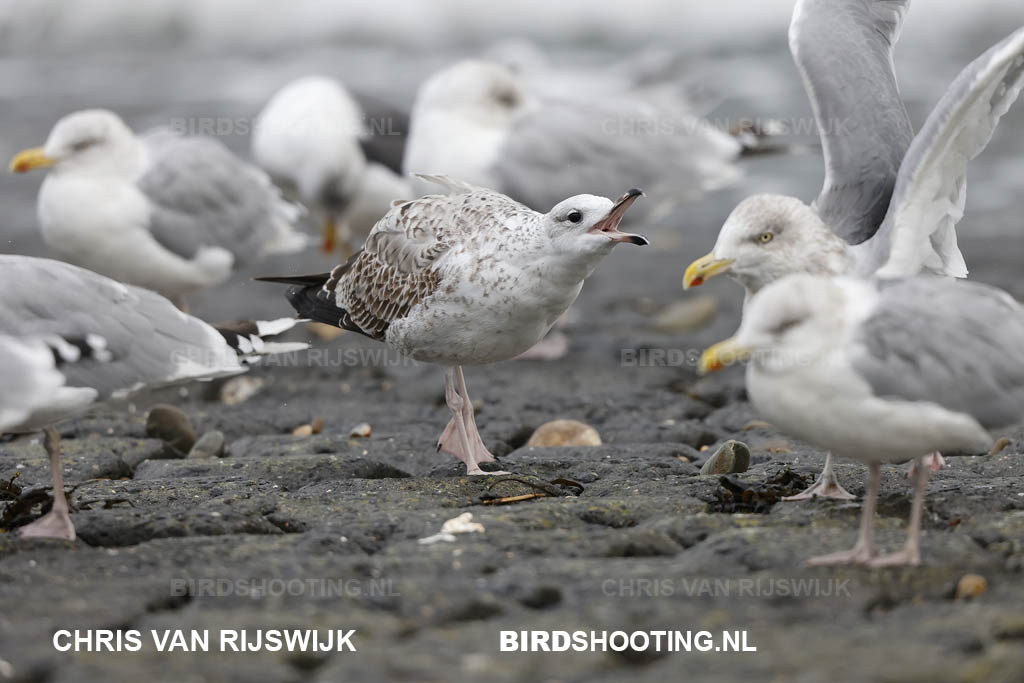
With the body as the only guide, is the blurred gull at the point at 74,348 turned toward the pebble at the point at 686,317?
no

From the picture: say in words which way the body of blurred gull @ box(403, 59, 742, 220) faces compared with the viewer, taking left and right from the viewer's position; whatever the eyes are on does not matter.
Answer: facing to the left of the viewer

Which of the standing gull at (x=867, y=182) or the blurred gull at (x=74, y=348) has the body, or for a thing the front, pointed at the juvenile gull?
the standing gull

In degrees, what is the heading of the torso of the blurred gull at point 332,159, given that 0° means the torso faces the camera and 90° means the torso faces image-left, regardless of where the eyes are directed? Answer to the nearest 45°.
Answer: approximately 45°

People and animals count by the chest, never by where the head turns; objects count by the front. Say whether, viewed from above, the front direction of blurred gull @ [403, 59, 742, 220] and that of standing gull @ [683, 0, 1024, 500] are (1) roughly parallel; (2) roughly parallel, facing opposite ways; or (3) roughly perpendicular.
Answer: roughly parallel

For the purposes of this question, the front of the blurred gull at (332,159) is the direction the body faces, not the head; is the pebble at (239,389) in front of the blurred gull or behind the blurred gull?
in front

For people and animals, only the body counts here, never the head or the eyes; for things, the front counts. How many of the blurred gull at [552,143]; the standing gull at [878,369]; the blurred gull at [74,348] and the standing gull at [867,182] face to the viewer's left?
4

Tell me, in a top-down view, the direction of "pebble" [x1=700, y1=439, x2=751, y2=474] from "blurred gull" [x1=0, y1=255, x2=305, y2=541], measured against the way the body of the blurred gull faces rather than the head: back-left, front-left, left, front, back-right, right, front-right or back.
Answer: back

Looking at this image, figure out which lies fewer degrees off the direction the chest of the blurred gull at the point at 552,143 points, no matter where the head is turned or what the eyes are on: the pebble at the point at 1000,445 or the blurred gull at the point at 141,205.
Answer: the blurred gull

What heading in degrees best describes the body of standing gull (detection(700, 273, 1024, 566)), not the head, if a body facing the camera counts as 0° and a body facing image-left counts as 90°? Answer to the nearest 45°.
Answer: approximately 90°

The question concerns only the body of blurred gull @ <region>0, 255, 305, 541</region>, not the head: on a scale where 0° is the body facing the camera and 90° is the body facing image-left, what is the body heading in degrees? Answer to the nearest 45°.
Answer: approximately 90°

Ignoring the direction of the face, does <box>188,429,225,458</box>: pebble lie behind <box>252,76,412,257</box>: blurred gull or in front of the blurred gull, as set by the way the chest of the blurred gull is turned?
in front

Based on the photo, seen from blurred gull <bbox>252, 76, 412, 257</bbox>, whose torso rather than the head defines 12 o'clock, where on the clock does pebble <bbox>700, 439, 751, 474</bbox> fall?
The pebble is roughly at 10 o'clock from the blurred gull.

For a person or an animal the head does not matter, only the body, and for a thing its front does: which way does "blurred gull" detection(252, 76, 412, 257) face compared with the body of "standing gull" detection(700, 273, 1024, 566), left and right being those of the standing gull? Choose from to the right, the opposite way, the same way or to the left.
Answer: to the left

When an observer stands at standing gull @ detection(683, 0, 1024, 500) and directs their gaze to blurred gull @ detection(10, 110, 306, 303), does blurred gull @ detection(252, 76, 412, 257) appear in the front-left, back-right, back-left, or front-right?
front-right

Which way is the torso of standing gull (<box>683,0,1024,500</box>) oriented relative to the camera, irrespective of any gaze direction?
to the viewer's left
